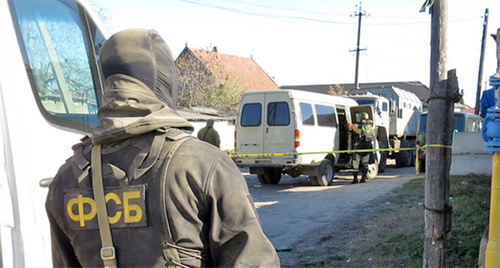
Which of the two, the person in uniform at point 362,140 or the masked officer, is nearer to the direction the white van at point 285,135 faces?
the person in uniform

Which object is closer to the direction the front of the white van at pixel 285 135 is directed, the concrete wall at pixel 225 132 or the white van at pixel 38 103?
the concrete wall

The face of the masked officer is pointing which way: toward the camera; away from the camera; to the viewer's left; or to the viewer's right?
away from the camera

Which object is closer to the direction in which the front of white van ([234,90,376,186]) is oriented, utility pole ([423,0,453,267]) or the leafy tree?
the leafy tree

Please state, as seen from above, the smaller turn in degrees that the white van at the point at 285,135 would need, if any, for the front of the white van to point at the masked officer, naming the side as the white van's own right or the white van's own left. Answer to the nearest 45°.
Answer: approximately 135° to the white van's own right

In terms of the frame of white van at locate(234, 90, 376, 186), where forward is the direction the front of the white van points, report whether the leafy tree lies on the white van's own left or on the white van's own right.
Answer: on the white van's own left

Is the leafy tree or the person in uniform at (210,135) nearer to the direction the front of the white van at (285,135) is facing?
the leafy tree

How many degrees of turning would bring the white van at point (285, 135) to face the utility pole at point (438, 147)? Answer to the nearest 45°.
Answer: approximately 135° to its right

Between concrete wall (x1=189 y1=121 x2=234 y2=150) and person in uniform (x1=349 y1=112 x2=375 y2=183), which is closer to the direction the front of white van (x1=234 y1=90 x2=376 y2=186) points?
the person in uniform

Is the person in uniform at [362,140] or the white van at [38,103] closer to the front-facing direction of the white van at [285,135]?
the person in uniform

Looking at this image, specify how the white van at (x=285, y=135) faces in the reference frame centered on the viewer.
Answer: facing away from the viewer and to the right of the viewer

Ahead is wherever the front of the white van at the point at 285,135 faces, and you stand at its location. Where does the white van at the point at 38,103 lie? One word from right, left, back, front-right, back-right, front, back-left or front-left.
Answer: back-right

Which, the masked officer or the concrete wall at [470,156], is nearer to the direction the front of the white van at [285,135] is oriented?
the concrete wall
